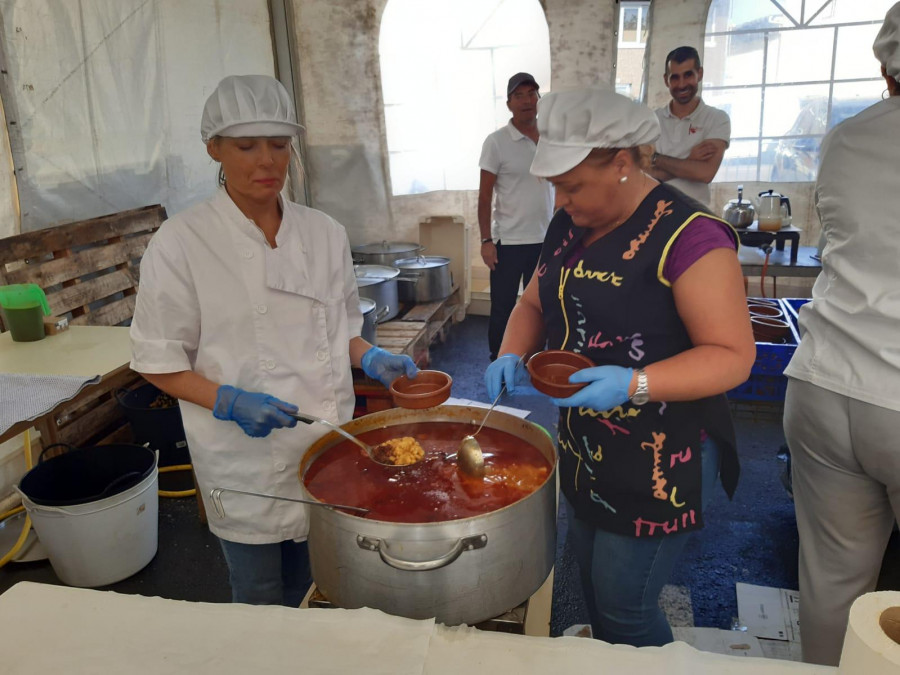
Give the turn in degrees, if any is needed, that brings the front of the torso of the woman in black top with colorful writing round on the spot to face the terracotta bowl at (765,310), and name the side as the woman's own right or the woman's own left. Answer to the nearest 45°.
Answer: approximately 135° to the woman's own right

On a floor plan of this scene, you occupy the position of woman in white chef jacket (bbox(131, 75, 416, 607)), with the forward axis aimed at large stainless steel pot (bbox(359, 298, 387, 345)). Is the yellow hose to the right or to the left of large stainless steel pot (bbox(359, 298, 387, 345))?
left

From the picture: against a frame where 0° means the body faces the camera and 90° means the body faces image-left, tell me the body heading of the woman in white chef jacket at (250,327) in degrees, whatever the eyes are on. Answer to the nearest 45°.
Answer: approximately 315°

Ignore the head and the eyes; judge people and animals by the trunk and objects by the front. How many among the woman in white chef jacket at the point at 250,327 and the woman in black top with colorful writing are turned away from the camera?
0

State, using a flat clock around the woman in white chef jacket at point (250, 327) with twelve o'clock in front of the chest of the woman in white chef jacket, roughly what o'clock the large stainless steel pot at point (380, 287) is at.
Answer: The large stainless steel pot is roughly at 8 o'clock from the woman in white chef jacket.

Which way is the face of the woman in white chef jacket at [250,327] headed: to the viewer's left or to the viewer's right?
to the viewer's right

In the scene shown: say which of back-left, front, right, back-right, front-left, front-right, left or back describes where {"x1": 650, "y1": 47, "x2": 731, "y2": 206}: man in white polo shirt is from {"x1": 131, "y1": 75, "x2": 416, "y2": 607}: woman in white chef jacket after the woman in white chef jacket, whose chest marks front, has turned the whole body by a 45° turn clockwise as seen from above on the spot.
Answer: back-left

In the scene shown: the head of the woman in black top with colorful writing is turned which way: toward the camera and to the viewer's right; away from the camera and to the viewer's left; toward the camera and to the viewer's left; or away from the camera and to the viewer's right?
toward the camera and to the viewer's left

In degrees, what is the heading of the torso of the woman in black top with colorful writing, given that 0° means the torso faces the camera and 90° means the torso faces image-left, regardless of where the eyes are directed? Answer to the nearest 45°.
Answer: approximately 45°

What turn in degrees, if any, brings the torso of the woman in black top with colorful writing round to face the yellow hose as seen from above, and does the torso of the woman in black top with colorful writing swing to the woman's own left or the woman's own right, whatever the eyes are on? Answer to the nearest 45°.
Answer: approximately 45° to the woman's own right

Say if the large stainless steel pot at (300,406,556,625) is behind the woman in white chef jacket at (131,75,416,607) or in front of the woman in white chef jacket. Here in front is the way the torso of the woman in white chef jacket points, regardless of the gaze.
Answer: in front
